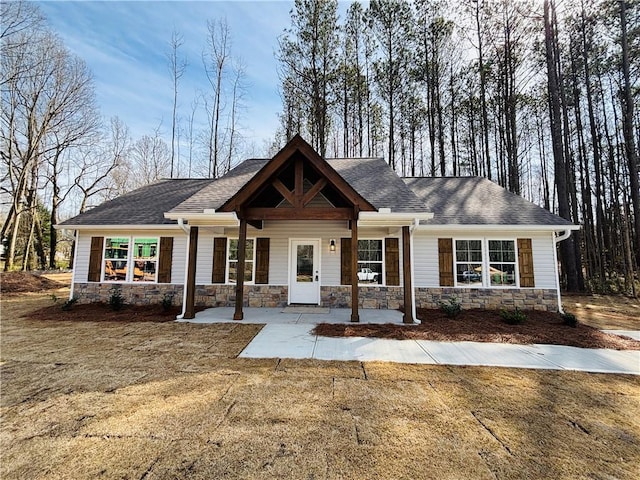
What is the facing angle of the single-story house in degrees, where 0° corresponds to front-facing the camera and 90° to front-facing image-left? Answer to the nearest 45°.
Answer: approximately 0°

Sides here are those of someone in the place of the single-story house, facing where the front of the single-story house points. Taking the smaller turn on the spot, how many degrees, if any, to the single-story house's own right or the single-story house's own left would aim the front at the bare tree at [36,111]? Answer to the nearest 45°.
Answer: approximately 90° to the single-story house's own right

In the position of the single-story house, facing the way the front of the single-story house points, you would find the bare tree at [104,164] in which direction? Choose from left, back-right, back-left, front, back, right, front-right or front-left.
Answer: back-right

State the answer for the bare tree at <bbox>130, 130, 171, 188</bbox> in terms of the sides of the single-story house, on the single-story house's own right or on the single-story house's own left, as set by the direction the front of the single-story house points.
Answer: on the single-story house's own right
